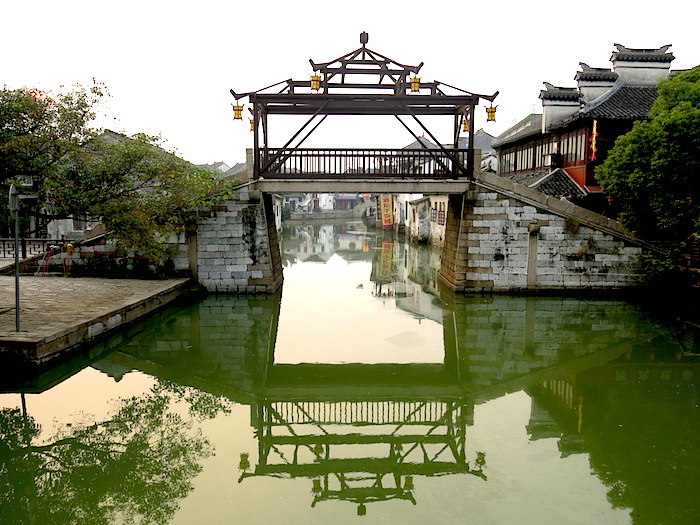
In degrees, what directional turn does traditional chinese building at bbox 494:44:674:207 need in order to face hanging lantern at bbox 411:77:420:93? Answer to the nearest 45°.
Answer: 0° — it already faces it

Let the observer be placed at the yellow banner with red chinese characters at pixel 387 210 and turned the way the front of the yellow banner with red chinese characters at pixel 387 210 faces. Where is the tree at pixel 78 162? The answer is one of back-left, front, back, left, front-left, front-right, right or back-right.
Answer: front

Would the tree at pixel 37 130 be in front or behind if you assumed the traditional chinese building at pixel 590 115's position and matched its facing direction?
in front

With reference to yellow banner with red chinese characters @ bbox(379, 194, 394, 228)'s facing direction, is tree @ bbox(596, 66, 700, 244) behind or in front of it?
in front

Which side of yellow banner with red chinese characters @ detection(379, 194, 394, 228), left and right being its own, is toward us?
front

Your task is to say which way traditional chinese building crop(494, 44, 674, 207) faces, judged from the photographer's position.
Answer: facing the viewer and to the left of the viewer

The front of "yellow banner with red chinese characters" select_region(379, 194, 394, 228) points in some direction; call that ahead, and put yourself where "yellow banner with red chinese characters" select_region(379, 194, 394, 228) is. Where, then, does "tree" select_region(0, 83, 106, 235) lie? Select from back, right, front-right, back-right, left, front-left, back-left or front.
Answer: front

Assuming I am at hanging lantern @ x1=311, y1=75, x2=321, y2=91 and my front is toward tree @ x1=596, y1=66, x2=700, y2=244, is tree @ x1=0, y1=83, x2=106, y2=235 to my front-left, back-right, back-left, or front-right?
back-right

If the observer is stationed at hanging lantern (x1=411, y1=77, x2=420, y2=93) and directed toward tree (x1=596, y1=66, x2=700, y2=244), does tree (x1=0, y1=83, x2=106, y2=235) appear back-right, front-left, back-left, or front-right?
back-right

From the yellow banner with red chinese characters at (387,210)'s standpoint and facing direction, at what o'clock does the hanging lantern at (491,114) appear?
The hanging lantern is roughly at 12 o'clock from the yellow banner with red chinese characters.

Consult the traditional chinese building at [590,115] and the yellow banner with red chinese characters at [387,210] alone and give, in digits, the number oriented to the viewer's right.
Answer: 0

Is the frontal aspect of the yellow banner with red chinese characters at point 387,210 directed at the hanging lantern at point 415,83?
yes

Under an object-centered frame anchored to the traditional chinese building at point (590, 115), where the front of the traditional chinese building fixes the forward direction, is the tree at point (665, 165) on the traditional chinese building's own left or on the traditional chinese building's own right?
on the traditional chinese building's own left

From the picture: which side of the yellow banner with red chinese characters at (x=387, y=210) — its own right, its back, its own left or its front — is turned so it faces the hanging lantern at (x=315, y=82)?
front

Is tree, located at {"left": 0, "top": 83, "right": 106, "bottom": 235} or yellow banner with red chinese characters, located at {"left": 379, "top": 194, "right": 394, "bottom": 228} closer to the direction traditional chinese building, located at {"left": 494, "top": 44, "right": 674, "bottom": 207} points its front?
the tree
